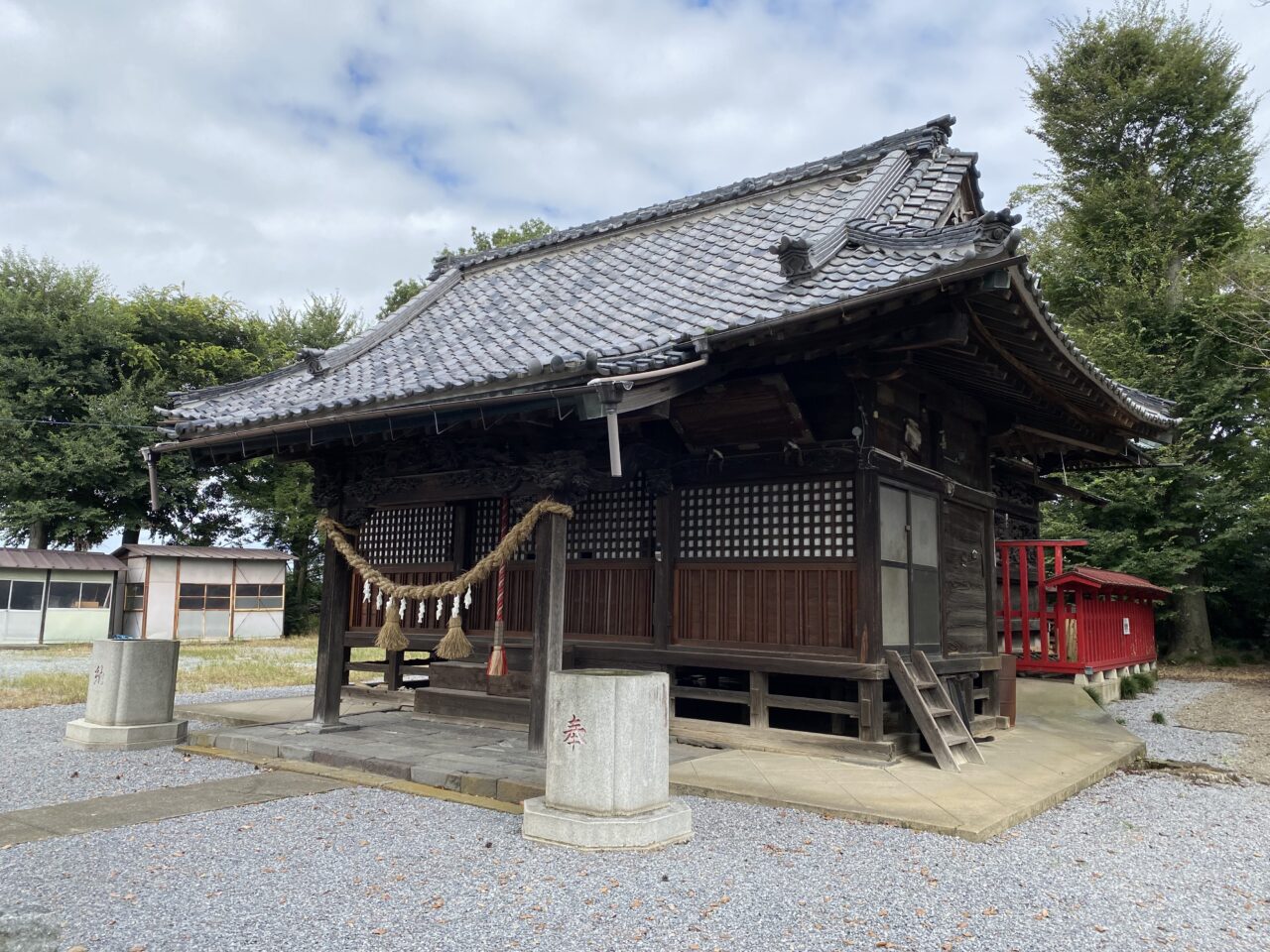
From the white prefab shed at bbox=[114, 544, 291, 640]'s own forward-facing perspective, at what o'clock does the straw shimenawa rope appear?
The straw shimenawa rope is roughly at 12 o'clock from the white prefab shed.

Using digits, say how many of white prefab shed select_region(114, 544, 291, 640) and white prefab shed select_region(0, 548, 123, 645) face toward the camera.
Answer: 2

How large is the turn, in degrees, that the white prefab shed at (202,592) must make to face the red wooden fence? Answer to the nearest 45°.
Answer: approximately 45° to its left

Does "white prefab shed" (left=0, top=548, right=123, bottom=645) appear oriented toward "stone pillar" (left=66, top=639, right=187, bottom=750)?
yes

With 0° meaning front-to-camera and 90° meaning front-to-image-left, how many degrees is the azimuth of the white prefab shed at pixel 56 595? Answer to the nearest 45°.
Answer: approximately 0°

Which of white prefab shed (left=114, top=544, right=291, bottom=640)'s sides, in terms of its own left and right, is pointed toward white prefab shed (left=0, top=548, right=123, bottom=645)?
right

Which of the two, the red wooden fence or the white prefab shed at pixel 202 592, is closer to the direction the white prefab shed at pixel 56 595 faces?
the red wooden fence

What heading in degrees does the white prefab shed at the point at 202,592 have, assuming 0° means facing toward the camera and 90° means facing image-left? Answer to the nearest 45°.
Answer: approximately 0°

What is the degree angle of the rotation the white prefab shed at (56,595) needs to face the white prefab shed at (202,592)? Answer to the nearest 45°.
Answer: approximately 90° to its left

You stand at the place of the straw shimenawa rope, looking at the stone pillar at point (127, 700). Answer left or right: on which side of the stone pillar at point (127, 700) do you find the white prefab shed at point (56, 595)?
right
